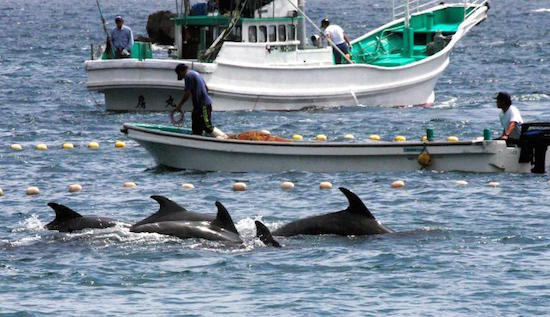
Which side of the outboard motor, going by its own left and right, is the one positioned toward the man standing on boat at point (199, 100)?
front

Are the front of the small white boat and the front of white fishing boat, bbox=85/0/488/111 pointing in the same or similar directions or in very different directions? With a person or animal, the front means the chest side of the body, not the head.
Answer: very different directions

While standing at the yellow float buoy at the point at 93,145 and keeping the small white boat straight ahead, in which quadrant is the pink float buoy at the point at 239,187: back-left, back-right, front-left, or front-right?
front-right

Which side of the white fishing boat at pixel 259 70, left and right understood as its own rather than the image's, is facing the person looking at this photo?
right

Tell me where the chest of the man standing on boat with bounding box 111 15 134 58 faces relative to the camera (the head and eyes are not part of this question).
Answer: toward the camera

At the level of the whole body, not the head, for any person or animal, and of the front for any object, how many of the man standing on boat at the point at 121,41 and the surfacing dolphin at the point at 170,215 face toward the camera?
1

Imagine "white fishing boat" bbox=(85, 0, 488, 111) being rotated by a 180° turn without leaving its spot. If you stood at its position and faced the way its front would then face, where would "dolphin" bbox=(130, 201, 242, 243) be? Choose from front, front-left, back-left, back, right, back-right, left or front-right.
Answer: left

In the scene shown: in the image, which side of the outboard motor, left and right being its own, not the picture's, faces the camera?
left

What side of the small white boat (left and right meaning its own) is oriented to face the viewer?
left
